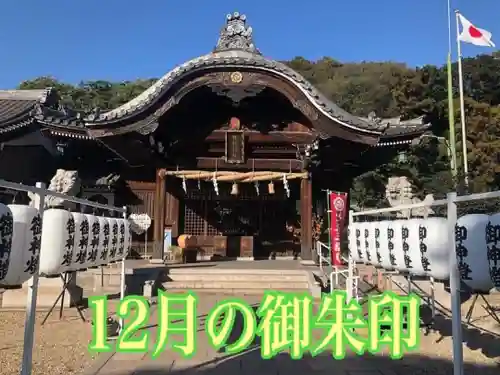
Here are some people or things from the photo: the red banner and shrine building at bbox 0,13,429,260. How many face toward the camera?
2

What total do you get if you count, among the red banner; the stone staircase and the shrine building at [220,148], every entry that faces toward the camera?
3

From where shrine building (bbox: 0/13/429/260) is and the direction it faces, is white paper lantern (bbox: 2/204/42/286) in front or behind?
in front

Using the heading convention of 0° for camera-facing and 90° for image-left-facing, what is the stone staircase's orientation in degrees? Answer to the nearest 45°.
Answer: approximately 0°

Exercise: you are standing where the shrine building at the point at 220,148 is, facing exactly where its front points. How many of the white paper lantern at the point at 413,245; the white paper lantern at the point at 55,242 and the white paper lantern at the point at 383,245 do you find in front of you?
3

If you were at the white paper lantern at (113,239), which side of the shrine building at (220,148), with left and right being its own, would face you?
front

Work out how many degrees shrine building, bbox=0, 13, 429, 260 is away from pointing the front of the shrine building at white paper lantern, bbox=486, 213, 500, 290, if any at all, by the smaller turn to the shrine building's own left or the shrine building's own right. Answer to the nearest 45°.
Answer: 0° — it already faces it

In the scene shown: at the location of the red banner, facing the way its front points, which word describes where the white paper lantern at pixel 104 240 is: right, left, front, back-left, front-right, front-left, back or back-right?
front-right
